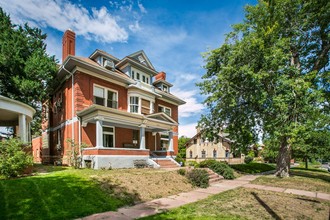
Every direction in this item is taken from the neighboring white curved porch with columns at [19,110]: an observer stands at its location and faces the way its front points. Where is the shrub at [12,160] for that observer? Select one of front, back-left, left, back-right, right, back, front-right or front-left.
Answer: front-right

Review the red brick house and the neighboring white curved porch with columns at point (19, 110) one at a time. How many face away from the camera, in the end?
0

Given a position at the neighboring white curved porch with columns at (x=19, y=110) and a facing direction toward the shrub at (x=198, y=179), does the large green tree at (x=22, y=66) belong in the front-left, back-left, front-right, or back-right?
back-left

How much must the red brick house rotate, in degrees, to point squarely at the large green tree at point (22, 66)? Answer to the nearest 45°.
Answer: approximately 135° to its right

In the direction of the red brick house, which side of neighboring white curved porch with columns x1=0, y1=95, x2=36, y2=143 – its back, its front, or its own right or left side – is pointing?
left

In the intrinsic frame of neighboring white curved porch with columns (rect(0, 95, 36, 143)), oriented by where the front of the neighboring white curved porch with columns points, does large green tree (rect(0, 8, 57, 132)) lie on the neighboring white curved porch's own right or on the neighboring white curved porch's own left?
on the neighboring white curved porch's own left

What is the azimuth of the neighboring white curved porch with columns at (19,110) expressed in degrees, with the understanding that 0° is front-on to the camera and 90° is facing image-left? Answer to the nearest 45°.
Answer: approximately 315°

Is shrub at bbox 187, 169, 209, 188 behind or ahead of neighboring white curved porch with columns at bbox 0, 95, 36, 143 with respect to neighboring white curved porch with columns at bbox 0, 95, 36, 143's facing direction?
ahead

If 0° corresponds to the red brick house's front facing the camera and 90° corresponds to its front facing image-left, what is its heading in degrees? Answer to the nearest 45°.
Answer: approximately 315°
